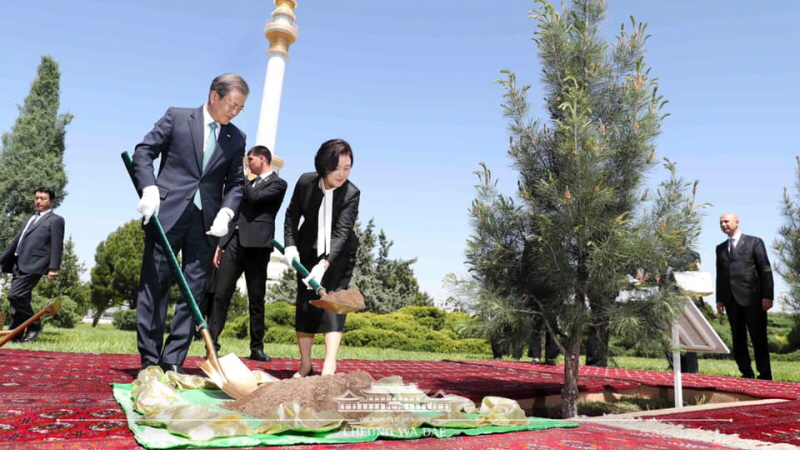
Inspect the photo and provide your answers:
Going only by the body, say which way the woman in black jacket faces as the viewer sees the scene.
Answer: toward the camera

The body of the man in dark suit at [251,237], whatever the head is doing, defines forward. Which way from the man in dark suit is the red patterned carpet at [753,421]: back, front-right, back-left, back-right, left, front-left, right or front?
left

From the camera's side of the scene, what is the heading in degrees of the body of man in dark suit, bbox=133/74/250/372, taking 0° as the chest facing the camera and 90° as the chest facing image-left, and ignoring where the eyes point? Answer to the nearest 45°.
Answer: approximately 315°

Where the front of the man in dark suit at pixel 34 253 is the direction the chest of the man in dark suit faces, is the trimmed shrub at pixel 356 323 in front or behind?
behind

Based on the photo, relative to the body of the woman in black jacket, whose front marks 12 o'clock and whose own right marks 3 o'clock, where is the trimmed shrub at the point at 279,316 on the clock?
The trimmed shrub is roughly at 6 o'clock from the woman in black jacket.

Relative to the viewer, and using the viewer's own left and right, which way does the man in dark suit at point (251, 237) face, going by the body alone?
facing the viewer and to the left of the viewer

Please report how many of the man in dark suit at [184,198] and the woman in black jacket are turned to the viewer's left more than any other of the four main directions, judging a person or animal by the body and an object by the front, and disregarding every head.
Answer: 0

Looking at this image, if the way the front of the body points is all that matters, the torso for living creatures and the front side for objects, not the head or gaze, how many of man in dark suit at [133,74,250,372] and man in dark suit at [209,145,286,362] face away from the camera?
0

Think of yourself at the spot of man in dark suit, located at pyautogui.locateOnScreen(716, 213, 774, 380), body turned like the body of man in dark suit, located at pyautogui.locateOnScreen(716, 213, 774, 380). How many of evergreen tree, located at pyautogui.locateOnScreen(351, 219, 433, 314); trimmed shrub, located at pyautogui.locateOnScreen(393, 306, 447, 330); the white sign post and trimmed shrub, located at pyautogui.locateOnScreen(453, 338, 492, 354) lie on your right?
3

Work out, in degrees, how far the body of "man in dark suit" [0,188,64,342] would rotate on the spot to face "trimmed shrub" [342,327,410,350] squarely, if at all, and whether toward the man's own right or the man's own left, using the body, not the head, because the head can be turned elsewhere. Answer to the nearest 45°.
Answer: approximately 135° to the man's own left

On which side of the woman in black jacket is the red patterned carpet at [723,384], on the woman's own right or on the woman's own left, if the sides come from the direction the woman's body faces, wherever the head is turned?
on the woman's own left
